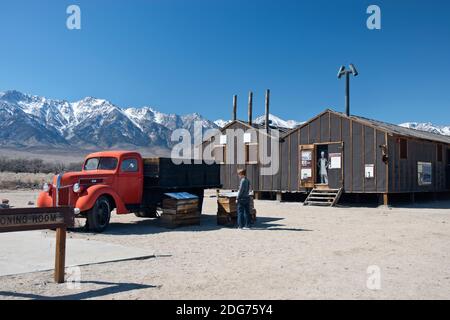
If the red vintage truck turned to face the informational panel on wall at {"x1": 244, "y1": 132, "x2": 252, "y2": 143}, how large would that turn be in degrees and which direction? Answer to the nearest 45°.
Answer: approximately 180°

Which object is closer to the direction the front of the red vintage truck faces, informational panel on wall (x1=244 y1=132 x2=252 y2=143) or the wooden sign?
the wooden sign

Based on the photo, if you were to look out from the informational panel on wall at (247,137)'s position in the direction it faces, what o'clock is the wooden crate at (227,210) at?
The wooden crate is roughly at 12 o'clock from the informational panel on wall.

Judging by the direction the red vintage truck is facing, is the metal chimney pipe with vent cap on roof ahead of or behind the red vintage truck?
behind

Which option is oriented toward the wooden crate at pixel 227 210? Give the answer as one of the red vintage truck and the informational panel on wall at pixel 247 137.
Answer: the informational panel on wall

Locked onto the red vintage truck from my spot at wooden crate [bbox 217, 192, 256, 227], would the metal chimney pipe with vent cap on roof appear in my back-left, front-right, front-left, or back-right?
back-right

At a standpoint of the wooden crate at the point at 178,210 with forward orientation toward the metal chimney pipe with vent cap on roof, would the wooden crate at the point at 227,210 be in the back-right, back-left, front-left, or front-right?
front-right

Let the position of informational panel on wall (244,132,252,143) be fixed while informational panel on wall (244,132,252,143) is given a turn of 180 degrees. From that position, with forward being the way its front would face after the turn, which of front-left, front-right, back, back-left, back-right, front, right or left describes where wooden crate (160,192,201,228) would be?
back

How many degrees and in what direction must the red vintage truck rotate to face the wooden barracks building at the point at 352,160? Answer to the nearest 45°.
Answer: approximately 180°

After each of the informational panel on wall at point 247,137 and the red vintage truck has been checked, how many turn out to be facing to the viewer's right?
0

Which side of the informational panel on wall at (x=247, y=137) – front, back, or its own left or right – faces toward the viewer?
front

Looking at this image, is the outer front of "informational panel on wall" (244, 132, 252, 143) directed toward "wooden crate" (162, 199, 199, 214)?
yes

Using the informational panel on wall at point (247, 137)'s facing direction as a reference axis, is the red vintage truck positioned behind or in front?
in front

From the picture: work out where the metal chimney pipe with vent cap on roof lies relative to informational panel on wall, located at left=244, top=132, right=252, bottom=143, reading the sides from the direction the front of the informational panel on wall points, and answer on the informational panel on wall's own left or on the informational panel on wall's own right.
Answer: on the informational panel on wall's own left

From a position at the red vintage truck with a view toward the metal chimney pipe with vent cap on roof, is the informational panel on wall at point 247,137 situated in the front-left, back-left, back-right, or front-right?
front-left

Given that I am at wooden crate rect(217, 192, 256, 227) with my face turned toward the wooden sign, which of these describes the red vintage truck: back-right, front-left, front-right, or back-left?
front-right

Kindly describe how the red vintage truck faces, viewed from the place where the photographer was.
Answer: facing the viewer and to the left of the viewer
